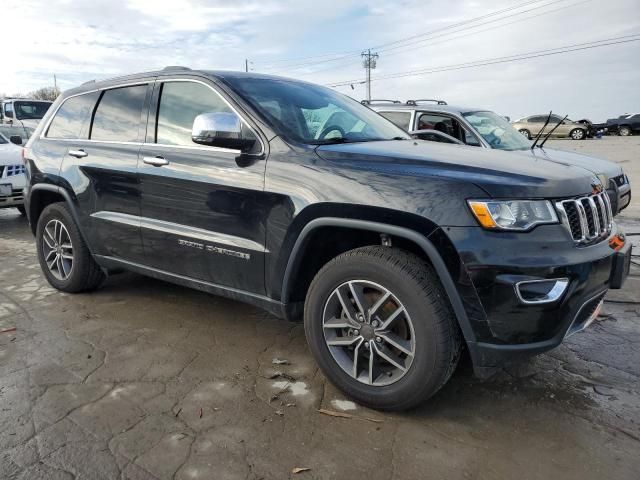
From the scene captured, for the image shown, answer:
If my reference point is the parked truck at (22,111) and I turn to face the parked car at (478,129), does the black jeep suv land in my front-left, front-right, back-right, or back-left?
front-right

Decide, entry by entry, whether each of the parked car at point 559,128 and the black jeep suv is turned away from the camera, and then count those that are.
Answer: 0

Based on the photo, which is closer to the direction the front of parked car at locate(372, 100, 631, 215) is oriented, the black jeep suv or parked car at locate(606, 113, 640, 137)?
the black jeep suv

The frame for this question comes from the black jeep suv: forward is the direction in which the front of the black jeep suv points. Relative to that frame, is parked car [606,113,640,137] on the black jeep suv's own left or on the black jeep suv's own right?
on the black jeep suv's own left

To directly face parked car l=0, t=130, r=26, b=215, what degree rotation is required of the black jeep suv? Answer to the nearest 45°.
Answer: approximately 180°

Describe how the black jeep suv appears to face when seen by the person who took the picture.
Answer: facing the viewer and to the right of the viewer

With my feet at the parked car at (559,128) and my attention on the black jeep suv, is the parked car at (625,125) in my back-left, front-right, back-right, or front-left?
back-left

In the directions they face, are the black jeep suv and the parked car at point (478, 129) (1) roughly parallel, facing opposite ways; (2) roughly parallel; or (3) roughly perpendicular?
roughly parallel

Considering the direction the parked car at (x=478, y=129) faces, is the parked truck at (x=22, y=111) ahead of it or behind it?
behind
